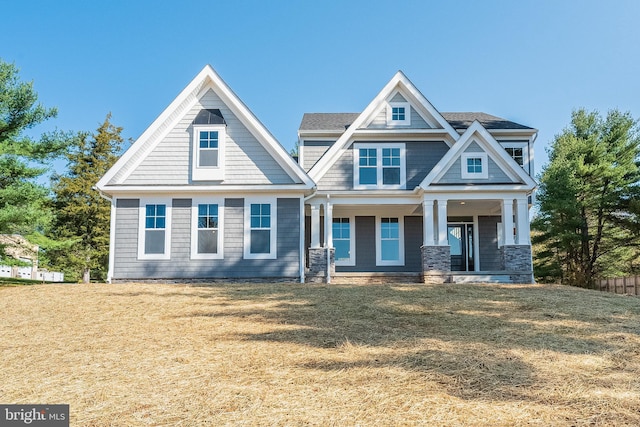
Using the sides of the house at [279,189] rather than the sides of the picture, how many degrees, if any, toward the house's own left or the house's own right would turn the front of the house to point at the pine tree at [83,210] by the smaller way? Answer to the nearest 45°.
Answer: approximately 135° to the house's own right

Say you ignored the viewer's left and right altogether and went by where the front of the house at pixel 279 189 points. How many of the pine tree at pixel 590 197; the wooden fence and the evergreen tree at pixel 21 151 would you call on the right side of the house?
1

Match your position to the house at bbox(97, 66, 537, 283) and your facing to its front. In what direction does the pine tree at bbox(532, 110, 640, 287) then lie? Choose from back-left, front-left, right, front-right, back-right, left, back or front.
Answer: back-left

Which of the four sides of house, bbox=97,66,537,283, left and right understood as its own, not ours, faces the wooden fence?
left

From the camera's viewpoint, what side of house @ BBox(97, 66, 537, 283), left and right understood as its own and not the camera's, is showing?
front

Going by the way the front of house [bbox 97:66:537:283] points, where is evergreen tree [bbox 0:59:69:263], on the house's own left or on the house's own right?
on the house's own right

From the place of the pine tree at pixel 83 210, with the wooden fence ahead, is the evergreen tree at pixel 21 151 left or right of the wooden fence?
right

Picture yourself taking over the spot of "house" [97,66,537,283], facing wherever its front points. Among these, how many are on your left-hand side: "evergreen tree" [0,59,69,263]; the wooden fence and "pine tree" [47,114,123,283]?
1
